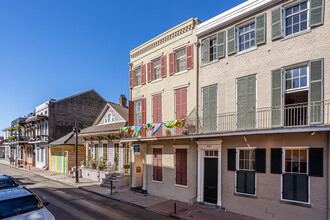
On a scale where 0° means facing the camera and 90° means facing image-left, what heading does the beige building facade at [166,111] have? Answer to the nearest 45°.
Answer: approximately 45°

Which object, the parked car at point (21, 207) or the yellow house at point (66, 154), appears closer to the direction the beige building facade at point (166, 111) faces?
the parked car

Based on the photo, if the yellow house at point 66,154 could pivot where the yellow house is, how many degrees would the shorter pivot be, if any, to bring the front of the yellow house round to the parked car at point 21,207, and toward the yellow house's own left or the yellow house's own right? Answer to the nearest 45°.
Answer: approximately 45° to the yellow house's own left

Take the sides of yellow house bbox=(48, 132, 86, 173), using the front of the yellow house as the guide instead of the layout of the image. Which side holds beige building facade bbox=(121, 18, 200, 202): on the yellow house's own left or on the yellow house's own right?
on the yellow house's own left

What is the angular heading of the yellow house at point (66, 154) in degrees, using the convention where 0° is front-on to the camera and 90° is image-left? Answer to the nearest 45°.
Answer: approximately 45°
